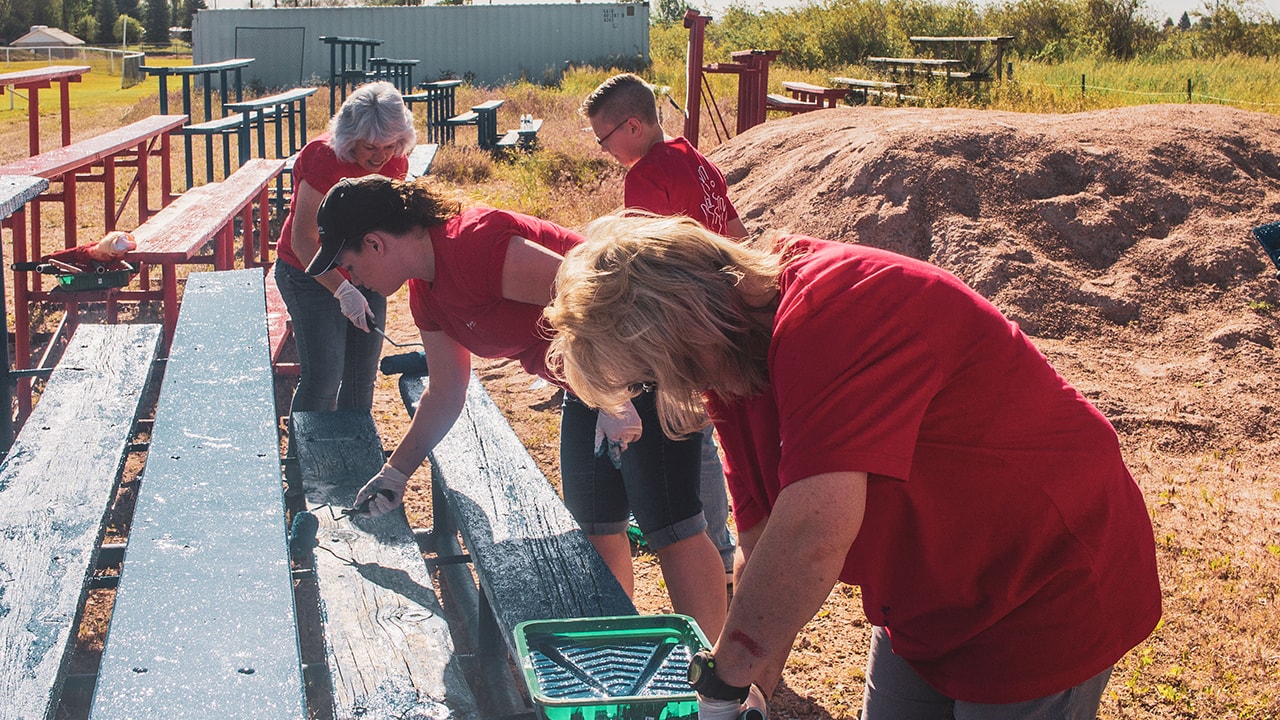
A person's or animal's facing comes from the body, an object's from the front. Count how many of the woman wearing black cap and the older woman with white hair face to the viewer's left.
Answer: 1

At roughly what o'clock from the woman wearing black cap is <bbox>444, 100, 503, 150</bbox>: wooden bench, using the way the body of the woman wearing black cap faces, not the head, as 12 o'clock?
The wooden bench is roughly at 3 o'clock from the woman wearing black cap.

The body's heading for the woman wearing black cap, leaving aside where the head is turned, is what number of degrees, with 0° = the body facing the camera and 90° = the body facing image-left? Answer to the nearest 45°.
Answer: approximately 90°

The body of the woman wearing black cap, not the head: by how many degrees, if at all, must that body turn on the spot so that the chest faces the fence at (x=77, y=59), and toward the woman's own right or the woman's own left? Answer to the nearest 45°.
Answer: approximately 90° to the woman's own right

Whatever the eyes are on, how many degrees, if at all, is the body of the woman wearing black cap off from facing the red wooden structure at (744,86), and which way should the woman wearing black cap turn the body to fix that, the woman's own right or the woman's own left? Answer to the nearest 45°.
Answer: approximately 90° to the woman's own right

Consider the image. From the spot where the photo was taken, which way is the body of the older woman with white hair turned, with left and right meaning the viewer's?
facing the viewer and to the right of the viewer

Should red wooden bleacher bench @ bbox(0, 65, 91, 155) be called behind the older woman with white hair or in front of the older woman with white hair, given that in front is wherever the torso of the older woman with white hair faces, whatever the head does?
behind

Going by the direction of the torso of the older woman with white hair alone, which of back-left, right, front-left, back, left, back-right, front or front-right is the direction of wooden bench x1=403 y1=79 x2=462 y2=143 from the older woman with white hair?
back-left

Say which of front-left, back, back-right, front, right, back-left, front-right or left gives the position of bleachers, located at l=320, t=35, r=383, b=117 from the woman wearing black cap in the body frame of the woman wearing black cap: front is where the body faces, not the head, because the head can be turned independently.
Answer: right

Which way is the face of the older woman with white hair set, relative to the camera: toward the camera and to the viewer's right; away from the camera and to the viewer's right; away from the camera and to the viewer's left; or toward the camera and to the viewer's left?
toward the camera and to the viewer's right

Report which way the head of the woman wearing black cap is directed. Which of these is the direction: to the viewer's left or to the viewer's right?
to the viewer's left
